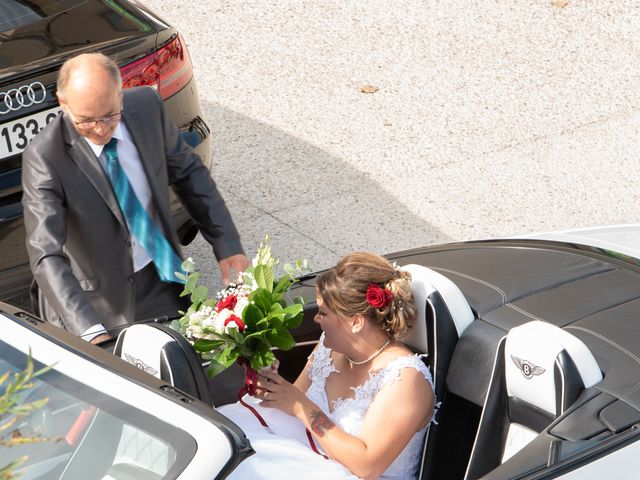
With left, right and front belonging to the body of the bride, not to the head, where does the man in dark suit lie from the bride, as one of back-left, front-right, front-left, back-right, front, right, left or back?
right

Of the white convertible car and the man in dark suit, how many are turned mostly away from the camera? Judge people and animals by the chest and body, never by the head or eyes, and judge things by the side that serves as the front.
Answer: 0

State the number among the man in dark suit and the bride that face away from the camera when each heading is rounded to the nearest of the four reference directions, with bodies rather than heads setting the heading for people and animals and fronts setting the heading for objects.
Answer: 0

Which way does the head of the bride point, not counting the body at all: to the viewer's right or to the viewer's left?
to the viewer's left

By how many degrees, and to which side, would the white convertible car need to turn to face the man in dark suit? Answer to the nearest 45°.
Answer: approximately 90° to its right

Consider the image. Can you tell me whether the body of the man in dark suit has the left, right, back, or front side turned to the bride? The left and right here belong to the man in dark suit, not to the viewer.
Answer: front

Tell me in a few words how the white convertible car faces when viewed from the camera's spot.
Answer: facing the viewer and to the left of the viewer

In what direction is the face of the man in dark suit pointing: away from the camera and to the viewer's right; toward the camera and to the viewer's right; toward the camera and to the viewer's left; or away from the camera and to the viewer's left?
toward the camera and to the viewer's right

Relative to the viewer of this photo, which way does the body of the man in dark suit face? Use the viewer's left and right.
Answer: facing the viewer and to the right of the viewer
